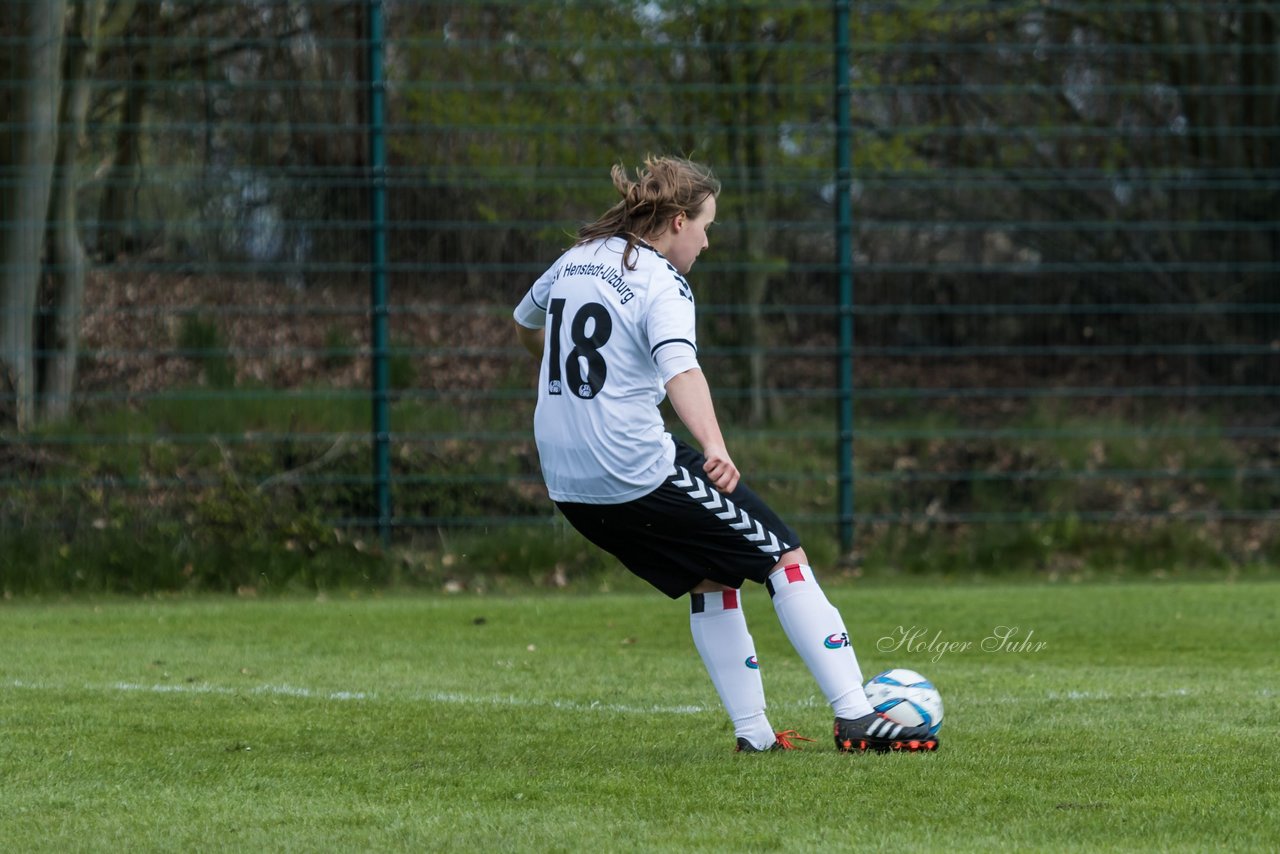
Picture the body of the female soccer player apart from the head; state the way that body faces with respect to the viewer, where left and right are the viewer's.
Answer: facing away from the viewer and to the right of the viewer

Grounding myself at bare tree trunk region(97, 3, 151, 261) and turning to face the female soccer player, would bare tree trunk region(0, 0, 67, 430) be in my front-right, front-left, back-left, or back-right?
front-right

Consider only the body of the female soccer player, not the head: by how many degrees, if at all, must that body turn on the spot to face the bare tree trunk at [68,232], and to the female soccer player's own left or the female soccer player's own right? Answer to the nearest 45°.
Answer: approximately 90° to the female soccer player's own left

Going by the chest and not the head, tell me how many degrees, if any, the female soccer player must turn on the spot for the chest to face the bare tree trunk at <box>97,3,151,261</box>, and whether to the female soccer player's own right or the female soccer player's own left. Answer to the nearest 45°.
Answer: approximately 90° to the female soccer player's own left

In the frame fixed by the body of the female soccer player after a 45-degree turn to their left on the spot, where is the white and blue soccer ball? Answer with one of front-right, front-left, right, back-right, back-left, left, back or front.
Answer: right
